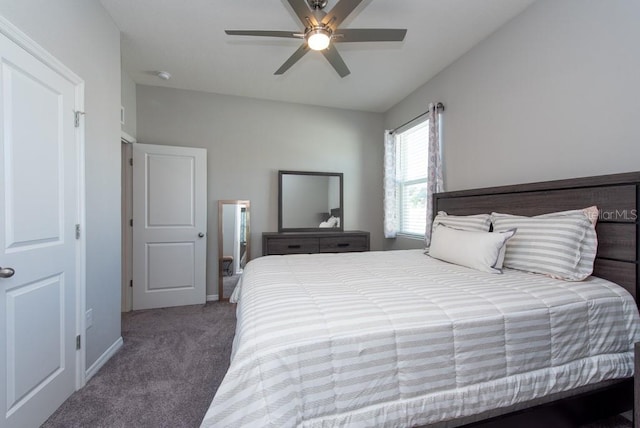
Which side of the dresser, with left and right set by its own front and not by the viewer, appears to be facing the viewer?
front

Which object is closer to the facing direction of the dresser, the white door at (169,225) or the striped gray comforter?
the striped gray comforter

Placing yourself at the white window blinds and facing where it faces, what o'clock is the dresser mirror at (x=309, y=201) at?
The dresser mirror is roughly at 1 o'clock from the white window blinds.

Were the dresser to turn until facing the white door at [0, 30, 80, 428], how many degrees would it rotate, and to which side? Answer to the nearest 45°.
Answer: approximately 45° to its right

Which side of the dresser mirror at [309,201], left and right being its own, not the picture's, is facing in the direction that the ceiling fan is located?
front

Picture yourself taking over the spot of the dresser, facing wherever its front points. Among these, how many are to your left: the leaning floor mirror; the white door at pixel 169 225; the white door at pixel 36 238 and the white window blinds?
1

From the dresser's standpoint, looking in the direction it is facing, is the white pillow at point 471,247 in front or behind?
in front

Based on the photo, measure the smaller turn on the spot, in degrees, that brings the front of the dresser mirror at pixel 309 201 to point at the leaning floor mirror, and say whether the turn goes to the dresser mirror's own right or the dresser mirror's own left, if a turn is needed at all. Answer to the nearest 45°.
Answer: approximately 90° to the dresser mirror's own right

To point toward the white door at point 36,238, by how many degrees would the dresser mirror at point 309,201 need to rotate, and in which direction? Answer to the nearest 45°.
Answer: approximately 45° to its right

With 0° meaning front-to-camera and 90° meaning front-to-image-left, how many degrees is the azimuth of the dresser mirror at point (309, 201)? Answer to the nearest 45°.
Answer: approximately 0°

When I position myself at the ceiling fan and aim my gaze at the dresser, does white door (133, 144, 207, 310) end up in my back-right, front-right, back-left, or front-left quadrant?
front-left

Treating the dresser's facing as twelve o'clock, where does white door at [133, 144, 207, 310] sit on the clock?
The white door is roughly at 3 o'clock from the dresser.

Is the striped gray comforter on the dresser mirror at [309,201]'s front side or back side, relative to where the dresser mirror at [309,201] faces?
on the front side

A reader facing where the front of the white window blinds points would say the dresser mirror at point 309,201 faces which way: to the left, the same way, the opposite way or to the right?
to the left
